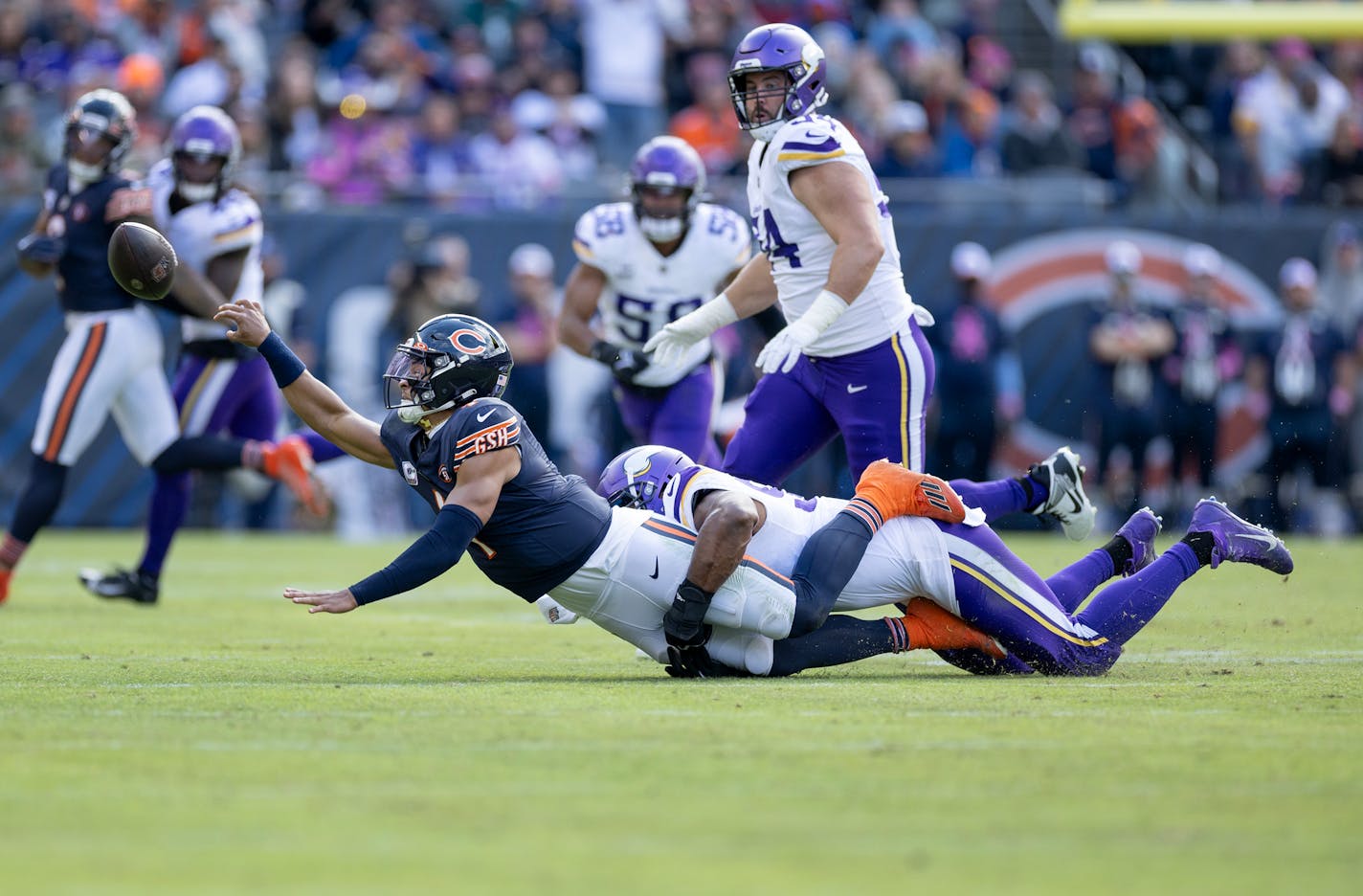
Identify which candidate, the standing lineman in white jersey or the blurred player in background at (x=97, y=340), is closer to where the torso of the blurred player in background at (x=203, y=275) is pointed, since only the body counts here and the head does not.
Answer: the blurred player in background

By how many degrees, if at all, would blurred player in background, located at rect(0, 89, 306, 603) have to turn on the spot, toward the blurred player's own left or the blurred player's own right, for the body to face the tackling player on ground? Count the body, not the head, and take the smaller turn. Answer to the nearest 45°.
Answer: approximately 90° to the blurred player's own left

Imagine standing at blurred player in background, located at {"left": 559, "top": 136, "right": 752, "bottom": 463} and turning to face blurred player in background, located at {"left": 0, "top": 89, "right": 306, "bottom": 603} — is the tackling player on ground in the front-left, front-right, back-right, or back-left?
back-left

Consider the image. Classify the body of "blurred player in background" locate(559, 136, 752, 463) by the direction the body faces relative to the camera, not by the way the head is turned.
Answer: toward the camera

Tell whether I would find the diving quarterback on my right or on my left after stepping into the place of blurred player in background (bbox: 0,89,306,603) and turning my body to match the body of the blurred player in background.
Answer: on my left

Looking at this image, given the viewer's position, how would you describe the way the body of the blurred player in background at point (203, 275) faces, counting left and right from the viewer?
facing the viewer and to the left of the viewer

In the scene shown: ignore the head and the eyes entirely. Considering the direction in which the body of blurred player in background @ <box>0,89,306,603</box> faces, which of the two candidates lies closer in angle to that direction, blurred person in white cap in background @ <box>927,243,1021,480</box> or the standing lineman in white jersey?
the standing lineman in white jersey

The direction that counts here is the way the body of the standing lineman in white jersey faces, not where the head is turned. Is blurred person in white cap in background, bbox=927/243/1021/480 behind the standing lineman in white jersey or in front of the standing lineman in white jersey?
behind

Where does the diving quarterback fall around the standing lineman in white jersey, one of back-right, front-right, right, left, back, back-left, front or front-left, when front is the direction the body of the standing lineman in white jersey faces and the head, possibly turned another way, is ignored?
front

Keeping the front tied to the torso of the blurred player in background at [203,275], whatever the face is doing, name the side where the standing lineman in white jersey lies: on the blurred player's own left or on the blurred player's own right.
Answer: on the blurred player's own left

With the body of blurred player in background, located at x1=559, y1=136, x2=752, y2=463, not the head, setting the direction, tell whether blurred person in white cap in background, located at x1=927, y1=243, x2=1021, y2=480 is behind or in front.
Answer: behind

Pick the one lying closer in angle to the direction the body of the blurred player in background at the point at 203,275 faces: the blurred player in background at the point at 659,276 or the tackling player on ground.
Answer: the tackling player on ground
